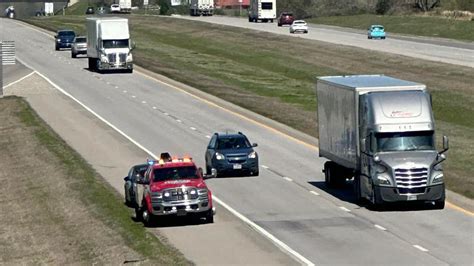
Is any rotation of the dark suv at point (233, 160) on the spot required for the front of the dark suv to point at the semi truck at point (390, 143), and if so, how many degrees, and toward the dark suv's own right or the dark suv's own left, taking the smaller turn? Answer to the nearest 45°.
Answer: approximately 45° to the dark suv's own left

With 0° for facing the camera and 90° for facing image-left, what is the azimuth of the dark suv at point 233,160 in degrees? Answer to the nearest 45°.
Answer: approximately 0°

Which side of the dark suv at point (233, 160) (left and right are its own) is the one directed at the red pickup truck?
front

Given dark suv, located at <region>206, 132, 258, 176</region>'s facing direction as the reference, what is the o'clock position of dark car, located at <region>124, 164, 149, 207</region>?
The dark car is roughly at 1 o'clock from the dark suv.

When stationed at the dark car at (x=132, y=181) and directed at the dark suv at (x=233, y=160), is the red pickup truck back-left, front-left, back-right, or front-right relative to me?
back-right
